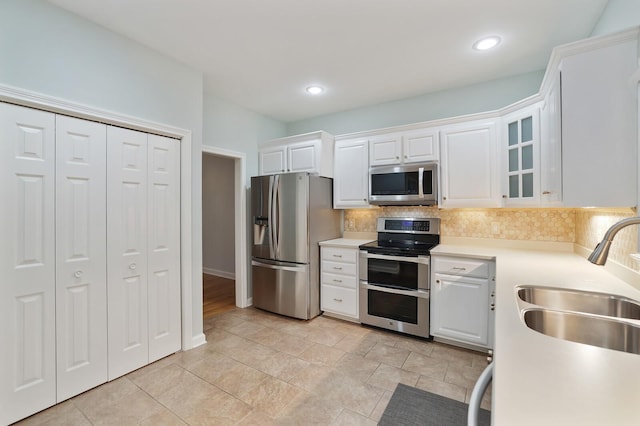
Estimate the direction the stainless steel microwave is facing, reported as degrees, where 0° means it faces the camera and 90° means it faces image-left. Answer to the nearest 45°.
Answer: approximately 0°

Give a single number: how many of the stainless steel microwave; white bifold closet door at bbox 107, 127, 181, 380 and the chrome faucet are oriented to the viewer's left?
1

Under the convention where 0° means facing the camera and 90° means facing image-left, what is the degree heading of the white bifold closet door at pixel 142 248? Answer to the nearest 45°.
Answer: approximately 315°

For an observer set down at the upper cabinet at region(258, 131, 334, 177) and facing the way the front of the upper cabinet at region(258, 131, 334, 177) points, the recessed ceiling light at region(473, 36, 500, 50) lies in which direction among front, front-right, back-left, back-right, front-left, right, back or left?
left

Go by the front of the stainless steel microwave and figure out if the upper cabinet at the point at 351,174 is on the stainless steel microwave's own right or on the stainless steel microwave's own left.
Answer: on the stainless steel microwave's own right

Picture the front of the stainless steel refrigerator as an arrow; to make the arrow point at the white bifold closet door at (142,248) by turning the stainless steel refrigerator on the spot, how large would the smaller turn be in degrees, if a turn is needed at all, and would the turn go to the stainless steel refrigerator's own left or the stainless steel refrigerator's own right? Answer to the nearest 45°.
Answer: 0° — it already faces it

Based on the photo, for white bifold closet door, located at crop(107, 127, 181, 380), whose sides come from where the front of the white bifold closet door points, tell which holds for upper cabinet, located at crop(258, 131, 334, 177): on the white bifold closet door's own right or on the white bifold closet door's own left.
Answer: on the white bifold closet door's own left

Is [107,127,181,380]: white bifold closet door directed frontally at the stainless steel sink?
yes

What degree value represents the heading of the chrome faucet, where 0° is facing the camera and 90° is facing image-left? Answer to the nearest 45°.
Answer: approximately 90°

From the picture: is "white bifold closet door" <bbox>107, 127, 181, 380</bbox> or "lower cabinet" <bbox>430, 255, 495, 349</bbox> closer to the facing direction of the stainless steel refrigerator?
the white bifold closet door
